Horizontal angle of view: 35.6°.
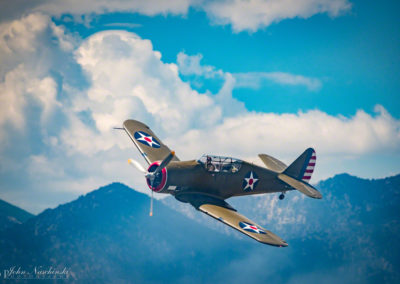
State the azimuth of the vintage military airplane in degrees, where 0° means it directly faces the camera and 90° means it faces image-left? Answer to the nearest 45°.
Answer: approximately 45°
